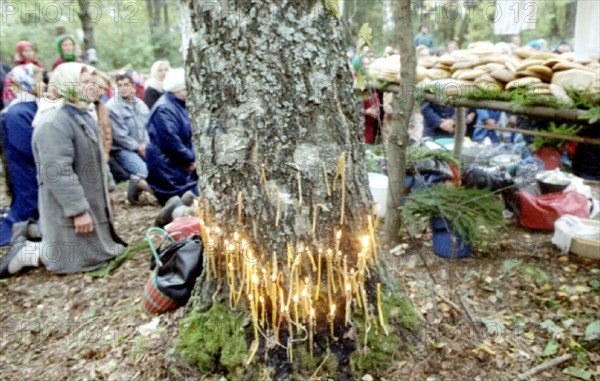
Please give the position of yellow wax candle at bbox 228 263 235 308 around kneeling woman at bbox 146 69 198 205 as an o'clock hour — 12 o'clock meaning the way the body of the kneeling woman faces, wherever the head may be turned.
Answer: The yellow wax candle is roughly at 3 o'clock from the kneeling woman.

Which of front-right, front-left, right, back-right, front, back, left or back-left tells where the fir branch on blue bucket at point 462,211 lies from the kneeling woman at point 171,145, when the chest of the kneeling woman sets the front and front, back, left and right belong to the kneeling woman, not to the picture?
front-right

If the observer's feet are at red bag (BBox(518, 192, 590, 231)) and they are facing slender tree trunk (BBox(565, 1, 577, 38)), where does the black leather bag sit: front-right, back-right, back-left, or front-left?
back-left

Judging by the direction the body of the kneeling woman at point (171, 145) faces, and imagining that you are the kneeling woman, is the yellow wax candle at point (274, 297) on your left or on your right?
on your right

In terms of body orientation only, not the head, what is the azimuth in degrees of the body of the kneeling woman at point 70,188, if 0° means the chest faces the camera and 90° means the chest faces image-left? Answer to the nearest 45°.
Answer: approximately 270°

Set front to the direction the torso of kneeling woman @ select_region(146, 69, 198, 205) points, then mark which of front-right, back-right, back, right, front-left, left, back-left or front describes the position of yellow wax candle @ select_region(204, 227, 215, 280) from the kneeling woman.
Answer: right

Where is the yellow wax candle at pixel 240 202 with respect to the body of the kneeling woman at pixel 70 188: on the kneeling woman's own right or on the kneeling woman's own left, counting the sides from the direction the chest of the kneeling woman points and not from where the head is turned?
on the kneeling woman's own right
